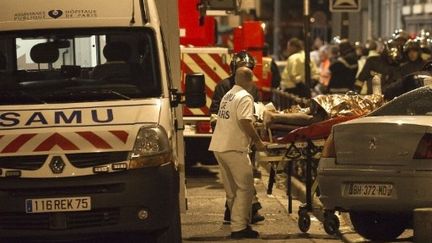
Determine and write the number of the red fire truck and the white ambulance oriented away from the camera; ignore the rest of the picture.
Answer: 1

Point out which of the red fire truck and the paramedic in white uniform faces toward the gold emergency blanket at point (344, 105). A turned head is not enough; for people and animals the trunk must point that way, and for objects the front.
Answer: the paramedic in white uniform

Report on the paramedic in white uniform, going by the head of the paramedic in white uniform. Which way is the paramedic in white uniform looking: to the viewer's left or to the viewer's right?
to the viewer's right

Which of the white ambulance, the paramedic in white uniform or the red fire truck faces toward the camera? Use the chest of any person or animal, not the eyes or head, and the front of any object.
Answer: the white ambulance

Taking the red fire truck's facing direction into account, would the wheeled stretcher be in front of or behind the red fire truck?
behind

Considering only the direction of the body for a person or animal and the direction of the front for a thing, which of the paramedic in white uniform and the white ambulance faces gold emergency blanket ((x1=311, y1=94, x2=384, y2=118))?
the paramedic in white uniform

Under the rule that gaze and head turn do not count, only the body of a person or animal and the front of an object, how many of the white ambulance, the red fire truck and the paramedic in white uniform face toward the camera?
1

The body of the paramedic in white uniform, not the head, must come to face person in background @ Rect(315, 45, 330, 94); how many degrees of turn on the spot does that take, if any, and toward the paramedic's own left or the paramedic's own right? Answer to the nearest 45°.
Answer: approximately 45° to the paramedic's own left

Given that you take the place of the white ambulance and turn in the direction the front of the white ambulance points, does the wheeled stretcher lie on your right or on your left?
on your left

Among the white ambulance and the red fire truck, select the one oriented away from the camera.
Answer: the red fire truck

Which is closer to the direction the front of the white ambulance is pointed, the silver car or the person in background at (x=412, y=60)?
the silver car

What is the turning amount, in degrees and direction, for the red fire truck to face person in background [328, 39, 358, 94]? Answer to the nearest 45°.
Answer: approximately 45° to its right

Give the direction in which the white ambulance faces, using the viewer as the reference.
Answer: facing the viewer

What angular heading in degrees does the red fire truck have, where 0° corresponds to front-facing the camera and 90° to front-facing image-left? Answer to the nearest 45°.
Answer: approximately 180°

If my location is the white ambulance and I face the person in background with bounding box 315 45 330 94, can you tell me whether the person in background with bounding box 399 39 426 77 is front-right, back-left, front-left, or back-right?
front-right

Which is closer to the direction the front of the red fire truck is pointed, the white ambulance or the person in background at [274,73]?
the person in background

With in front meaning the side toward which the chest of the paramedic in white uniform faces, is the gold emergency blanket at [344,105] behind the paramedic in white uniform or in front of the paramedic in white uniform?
in front
